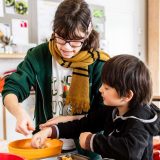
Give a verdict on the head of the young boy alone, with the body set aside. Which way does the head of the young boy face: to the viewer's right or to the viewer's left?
to the viewer's left

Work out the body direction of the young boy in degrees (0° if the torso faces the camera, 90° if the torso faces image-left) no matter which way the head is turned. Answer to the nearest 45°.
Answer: approximately 90°

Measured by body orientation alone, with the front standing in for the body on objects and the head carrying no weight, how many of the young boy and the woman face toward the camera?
1

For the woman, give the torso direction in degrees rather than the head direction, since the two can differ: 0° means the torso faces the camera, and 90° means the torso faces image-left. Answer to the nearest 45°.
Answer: approximately 0°

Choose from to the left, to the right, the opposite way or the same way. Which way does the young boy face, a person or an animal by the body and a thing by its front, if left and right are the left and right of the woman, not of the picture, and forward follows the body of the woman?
to the right
